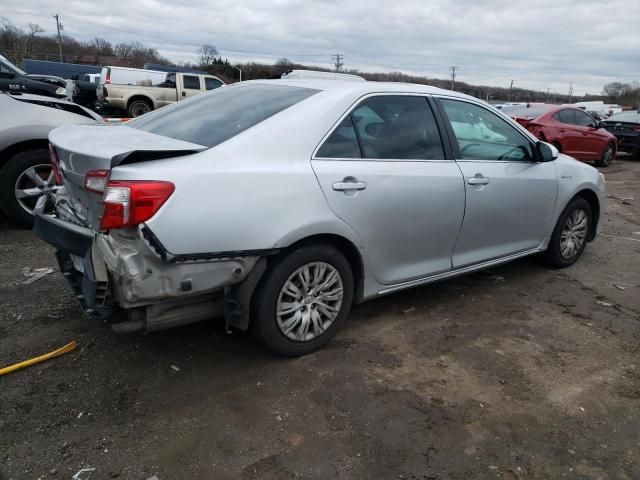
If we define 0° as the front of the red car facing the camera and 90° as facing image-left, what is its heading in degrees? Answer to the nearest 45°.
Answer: approximately 225°

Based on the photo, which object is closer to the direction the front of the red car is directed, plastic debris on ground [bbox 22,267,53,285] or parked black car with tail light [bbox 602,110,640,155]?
the parked black car with tail light

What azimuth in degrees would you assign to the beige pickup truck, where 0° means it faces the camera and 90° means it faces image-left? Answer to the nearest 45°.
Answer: approximately 225°

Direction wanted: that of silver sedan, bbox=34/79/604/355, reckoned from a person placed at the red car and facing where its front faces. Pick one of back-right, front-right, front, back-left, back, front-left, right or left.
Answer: back-right

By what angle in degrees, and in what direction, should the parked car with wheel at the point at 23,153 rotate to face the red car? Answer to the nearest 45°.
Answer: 0° — it already faces it

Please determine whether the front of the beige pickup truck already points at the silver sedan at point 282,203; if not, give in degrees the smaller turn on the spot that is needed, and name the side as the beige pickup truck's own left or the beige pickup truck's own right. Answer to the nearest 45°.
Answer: approximately 135° to the beige pickup truck's own right

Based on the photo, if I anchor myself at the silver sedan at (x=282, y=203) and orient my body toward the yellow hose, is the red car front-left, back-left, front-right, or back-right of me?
back-right

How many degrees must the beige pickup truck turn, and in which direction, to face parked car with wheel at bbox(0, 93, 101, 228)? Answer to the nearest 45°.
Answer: approximately 135° to its right

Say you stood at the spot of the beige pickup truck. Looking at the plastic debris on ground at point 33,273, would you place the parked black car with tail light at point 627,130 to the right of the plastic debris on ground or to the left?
left

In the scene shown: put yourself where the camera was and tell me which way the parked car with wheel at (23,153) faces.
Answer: facing to the right of the viewer
